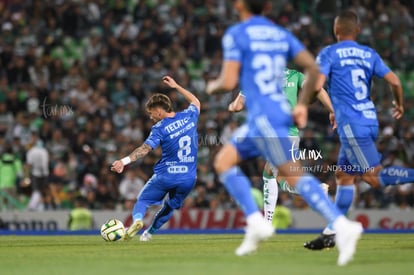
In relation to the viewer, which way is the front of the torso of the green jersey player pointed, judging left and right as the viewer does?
facing the viewer and to the left of the viewer

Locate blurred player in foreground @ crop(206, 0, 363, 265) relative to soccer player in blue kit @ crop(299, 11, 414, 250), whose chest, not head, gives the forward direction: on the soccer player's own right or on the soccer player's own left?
on the soccer player's own left

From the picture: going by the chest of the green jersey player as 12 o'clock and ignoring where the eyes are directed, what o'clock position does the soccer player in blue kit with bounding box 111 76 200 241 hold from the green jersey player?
The soccer player in blue kit is roughly at 2 o'clock from the green jersey player.

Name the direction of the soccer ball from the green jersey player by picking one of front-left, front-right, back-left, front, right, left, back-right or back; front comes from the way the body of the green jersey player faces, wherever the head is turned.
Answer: front-right

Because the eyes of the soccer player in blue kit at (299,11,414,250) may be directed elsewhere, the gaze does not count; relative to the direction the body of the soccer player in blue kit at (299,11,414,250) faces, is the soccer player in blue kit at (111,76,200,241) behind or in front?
in front

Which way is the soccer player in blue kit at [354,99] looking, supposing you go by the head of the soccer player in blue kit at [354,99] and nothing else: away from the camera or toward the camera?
away from the camera

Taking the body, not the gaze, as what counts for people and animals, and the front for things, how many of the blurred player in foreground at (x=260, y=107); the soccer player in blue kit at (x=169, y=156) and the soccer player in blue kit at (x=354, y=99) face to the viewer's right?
0

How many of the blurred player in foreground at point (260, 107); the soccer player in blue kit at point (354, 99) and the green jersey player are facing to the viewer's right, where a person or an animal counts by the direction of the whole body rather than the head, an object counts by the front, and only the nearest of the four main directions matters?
0

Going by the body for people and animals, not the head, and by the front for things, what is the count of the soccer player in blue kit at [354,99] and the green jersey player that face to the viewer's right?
0
